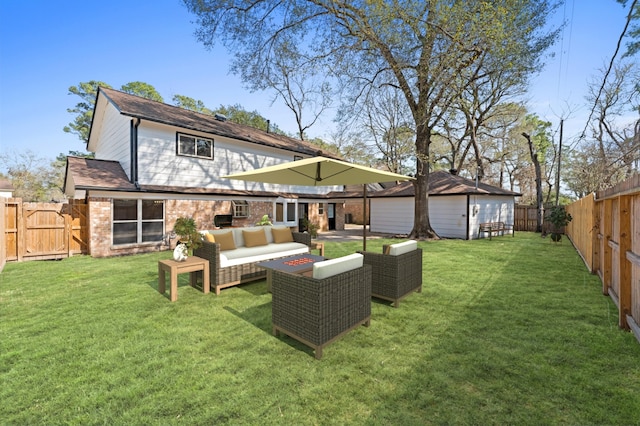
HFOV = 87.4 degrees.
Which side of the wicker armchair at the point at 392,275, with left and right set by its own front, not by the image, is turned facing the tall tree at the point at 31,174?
front

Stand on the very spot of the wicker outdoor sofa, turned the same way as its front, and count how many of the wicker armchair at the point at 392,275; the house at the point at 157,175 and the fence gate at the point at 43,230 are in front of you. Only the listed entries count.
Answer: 1

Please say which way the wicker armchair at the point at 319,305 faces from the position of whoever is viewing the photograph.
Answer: facing away from the viewer and to the left of the viewer

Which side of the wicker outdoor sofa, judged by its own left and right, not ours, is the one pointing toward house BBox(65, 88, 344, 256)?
back

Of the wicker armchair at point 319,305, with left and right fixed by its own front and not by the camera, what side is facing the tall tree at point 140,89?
front

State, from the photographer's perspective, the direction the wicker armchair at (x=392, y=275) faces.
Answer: facing away from the viewer and to the left of the viewer

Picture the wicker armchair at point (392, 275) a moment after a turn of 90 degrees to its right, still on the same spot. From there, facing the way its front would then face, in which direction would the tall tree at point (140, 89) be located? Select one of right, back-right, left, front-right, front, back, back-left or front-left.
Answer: left

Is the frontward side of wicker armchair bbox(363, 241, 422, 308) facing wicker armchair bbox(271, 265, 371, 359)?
no

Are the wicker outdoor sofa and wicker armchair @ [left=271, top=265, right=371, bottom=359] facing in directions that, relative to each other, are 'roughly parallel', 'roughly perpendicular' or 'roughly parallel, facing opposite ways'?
roughly parallel, facing opposite ways

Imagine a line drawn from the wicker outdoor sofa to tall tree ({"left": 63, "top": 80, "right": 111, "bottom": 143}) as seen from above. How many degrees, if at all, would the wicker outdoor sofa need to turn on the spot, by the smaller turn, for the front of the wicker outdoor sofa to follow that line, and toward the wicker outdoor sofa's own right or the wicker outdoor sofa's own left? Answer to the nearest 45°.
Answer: approximately 180°

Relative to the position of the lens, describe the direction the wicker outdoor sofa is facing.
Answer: facing the viewer and to the right of the viewer

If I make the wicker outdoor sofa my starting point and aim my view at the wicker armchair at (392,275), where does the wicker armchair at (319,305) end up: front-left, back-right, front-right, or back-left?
front-right

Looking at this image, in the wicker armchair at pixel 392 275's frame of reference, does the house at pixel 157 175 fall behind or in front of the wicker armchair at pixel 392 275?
in front

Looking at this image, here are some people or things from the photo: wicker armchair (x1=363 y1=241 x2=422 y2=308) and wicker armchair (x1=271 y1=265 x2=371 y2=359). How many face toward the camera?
0
